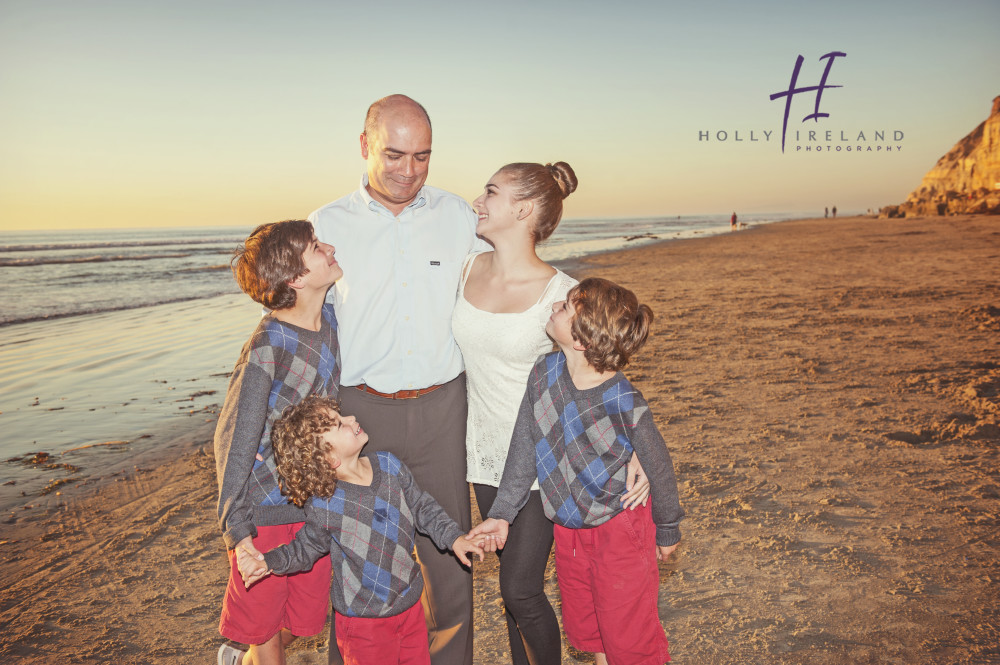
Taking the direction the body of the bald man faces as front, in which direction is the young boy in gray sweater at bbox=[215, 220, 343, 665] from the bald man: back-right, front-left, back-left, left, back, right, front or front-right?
front-right

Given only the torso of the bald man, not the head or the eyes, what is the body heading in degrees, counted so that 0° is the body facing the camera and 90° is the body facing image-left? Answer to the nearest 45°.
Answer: approximately 0°

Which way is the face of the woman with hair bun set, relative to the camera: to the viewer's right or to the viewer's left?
to the viewer's left

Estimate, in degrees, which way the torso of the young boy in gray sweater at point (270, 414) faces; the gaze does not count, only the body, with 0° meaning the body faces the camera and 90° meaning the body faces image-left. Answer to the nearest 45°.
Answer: approximately 315°

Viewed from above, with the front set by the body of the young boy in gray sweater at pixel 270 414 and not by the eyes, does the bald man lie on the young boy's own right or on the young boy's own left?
on the young boy's own left

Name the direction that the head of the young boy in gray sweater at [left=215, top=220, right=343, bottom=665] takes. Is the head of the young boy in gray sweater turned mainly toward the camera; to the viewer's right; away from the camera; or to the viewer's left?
to the viewer's right

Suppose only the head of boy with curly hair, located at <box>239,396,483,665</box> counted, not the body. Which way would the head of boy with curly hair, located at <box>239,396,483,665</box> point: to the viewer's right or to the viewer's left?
to the viewer's right
